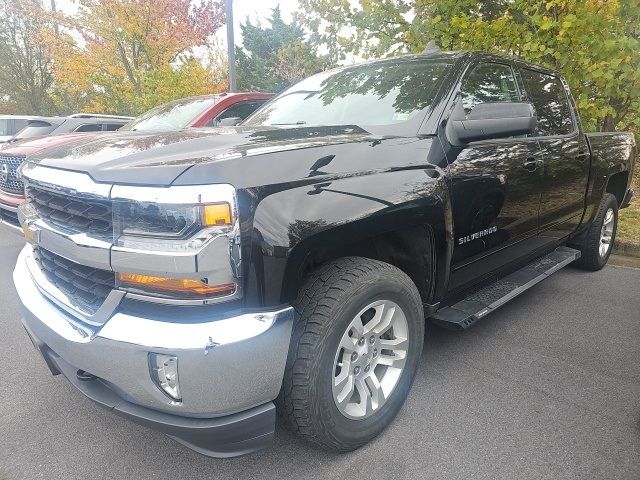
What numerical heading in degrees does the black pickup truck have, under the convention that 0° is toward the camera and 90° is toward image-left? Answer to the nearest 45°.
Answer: approximately 45°

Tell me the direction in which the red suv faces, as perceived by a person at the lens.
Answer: facing the viewer and to the left of the viewer

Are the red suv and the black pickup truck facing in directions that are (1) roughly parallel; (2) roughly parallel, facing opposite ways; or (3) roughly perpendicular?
roughly parallel

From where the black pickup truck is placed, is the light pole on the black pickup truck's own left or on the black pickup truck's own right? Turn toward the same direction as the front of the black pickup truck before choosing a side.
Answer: on the black pickup truck's own right

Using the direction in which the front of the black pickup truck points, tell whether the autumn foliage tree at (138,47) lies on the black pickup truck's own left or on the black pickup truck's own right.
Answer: on the black pickup truck's own right

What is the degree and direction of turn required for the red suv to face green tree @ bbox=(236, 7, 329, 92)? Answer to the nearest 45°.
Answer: approximately 135° to its right

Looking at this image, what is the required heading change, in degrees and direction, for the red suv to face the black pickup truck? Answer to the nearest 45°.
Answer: approximately 45° to its left

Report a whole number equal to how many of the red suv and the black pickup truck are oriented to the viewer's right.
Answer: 0

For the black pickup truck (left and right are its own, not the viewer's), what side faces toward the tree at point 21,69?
right
